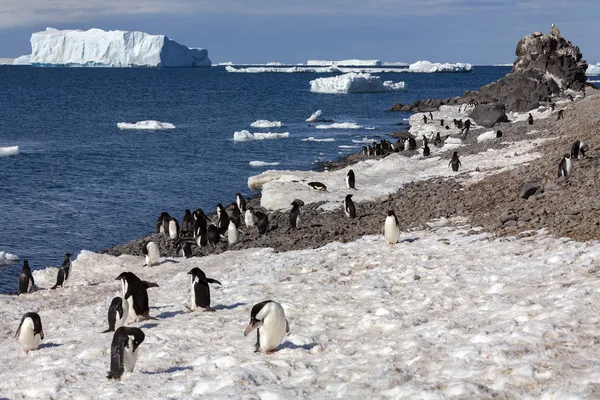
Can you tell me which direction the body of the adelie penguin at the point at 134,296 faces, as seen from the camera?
to the viewer's left

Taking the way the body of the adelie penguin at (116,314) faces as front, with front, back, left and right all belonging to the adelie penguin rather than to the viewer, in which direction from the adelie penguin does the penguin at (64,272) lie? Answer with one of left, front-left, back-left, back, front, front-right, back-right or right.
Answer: left

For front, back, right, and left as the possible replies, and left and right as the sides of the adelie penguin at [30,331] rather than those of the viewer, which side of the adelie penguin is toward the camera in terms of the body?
front

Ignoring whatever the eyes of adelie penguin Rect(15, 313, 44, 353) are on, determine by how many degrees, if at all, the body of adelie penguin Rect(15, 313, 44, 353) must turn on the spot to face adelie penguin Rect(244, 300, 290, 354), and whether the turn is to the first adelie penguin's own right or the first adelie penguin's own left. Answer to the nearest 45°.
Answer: approximately 45° to the first adelie penguin's own left

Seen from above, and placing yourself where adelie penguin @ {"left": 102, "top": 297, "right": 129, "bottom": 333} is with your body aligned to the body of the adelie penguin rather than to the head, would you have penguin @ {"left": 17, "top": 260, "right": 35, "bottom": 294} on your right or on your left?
on your left
